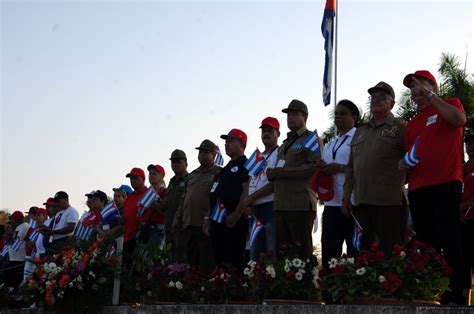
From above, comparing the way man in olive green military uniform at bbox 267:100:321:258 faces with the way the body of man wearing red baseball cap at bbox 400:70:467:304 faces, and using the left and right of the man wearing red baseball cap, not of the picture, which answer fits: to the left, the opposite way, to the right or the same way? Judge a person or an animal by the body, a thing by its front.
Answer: the same way

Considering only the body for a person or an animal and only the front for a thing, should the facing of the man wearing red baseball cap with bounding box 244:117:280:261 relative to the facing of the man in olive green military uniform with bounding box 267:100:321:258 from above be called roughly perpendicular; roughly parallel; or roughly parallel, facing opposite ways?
roughly parallel

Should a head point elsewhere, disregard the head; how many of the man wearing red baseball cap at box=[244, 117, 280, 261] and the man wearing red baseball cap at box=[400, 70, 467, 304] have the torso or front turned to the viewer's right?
0

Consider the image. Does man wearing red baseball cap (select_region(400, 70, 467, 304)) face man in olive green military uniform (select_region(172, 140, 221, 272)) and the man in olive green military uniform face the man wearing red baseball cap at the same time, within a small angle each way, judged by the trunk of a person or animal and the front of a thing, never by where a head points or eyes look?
no

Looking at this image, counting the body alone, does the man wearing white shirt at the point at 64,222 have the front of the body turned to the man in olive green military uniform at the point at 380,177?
no

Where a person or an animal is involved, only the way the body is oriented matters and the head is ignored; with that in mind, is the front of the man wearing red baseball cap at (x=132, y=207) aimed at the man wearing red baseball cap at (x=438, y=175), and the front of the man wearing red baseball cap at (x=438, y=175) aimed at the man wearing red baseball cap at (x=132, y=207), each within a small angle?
no

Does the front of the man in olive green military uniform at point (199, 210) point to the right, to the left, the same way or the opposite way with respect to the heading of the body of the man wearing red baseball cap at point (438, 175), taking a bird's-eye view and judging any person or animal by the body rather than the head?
the same way

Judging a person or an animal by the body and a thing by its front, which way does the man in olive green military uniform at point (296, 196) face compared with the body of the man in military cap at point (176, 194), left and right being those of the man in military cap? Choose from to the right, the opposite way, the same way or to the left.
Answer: the same way

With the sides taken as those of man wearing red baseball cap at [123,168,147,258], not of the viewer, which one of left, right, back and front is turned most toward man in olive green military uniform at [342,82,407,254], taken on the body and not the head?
left

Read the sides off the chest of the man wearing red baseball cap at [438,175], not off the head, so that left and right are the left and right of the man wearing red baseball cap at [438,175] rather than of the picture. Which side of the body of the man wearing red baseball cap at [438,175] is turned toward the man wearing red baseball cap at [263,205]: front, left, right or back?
right

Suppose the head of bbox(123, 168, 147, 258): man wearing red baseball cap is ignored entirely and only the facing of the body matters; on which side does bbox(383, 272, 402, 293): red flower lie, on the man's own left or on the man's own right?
on the man's own left

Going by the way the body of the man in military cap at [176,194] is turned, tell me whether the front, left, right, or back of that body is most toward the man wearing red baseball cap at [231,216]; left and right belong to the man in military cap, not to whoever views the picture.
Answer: left

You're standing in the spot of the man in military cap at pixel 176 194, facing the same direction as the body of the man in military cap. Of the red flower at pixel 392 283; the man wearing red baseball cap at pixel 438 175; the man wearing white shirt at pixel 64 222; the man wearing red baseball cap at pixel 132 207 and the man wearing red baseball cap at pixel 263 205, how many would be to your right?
2

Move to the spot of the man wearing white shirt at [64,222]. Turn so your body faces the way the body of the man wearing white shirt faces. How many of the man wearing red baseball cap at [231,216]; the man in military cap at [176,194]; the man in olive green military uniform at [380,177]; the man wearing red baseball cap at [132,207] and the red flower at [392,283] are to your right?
0

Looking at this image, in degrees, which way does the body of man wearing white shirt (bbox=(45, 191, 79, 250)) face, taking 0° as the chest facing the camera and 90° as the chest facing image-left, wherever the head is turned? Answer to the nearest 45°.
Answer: approximately 45°

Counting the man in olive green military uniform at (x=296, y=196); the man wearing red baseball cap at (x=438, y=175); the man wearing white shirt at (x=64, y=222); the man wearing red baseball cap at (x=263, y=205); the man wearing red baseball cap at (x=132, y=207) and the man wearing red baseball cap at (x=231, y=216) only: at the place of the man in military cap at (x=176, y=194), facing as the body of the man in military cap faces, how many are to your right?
2

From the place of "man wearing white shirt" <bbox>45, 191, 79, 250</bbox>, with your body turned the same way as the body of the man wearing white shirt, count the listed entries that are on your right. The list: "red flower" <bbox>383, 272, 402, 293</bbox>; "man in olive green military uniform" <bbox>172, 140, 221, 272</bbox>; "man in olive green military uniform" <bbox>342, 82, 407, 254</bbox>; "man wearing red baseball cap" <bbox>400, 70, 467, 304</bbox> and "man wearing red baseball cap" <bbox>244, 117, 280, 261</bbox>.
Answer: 0

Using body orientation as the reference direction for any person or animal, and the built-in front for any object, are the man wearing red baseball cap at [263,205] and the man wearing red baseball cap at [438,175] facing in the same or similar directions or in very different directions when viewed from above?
same or similar directions

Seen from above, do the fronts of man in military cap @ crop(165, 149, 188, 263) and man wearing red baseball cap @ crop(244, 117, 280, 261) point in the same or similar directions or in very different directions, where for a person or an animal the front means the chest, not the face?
same or similar directions

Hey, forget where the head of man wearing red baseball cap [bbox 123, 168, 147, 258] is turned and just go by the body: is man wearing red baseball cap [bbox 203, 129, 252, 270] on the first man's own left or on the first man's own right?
on the first man's own left

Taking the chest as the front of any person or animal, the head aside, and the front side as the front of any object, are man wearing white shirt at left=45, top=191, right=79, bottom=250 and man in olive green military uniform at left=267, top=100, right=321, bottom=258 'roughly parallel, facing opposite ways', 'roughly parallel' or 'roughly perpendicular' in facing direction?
roughly parallel
